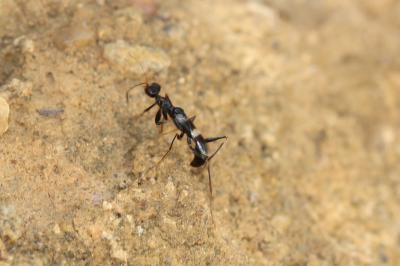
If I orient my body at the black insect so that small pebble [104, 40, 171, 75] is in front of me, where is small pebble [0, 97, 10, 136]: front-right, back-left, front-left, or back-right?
front-left

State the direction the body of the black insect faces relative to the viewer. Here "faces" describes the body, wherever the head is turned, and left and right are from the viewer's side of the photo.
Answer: facing away from the viewer and to the left of the viewer

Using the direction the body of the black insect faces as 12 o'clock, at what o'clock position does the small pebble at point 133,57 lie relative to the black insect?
The small pebble is roughly at 12 o'clock from the black insect.

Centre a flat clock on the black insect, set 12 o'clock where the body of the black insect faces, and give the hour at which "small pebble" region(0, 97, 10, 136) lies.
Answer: The small pebble is roughly at 10 o'clock from the black insect.
